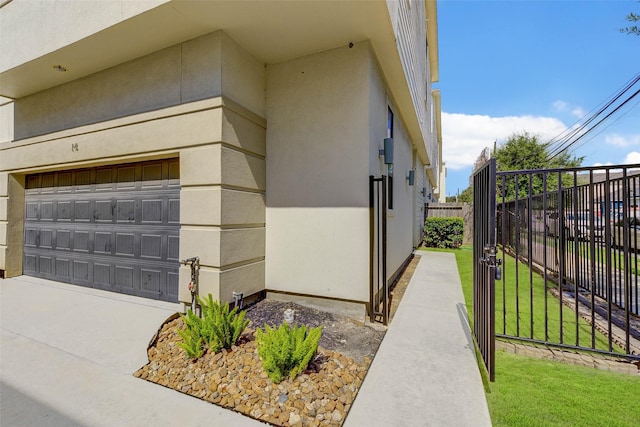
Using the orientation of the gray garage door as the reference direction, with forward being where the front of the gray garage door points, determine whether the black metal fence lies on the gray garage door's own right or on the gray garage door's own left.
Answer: on the gray garage door's own left

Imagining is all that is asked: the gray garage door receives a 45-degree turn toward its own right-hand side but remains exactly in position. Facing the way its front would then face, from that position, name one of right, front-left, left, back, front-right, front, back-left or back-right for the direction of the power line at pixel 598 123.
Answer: back

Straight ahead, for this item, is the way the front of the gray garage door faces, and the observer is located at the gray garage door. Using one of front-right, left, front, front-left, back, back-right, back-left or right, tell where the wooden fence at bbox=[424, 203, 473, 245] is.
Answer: back-left

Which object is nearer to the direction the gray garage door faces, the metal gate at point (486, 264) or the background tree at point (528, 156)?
the metal gate

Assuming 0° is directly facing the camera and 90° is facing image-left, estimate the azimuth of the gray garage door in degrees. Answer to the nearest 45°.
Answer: approximately 45°

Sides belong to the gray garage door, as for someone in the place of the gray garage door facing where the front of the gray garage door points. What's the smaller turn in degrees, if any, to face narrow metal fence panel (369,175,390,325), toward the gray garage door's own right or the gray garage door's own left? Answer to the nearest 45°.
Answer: approximately 90° to the gray garage door's own left

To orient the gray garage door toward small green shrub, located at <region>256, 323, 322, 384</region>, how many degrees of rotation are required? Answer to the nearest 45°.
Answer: approximately 45° to its left

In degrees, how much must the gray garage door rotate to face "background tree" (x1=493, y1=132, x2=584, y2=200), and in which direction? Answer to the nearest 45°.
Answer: approximately 135° to its left
